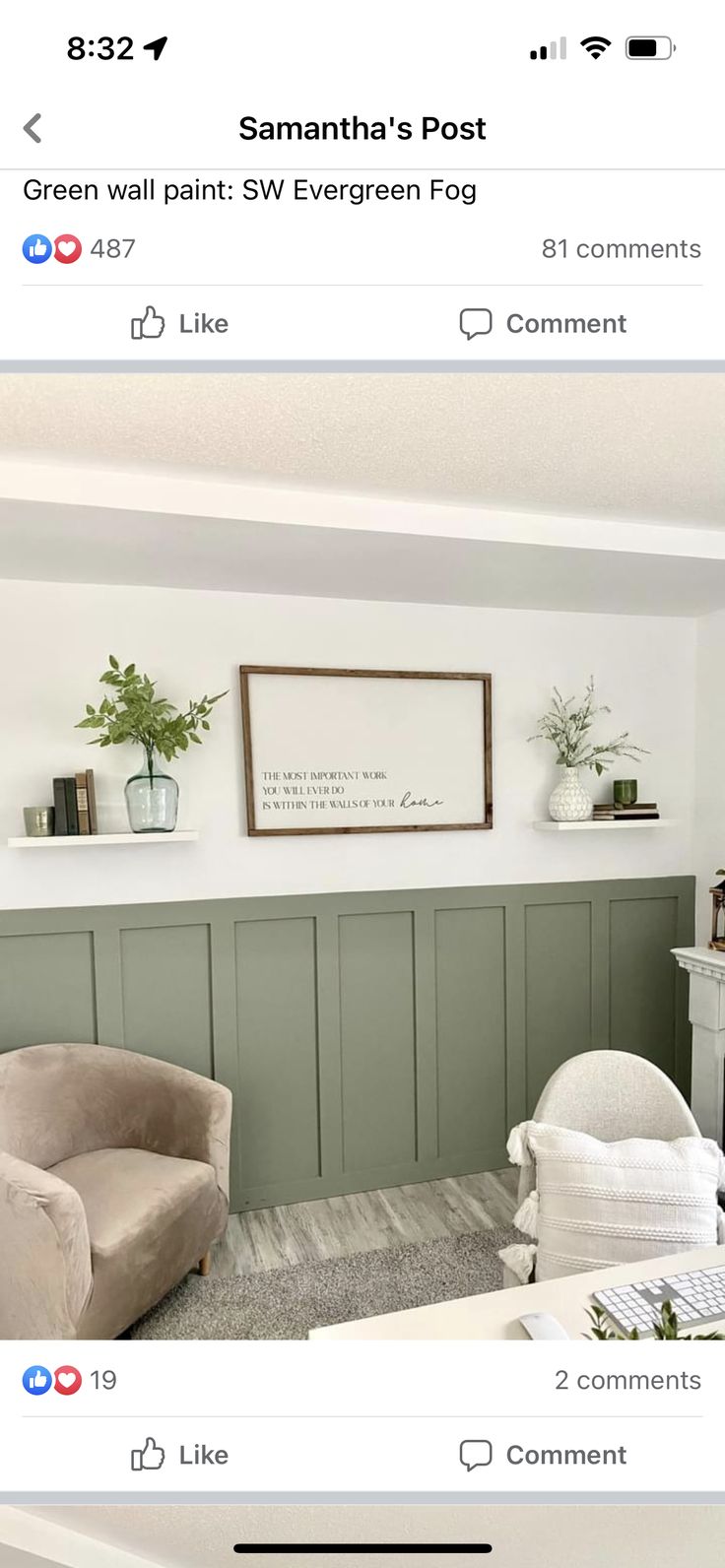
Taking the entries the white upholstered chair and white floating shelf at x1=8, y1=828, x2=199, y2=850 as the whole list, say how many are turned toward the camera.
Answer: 2

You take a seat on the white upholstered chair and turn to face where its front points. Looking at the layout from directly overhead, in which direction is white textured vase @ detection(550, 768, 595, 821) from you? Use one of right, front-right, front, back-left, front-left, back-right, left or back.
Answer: back

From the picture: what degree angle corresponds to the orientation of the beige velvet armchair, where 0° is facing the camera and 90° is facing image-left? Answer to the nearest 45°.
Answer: approximately 315°

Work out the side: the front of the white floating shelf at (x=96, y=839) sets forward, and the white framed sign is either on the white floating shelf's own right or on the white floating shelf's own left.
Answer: on the white floating shelf's own left

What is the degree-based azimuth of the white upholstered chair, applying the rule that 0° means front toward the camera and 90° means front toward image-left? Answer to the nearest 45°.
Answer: approximately 0°

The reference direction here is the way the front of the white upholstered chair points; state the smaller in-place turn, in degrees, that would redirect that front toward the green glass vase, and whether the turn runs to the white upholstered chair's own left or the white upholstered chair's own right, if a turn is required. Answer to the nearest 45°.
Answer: approximately 90° to the white upholstered chair's own right

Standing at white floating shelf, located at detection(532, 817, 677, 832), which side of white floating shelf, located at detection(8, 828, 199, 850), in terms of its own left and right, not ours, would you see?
left

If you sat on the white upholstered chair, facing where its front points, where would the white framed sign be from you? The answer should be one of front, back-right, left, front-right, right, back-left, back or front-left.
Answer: back-right
